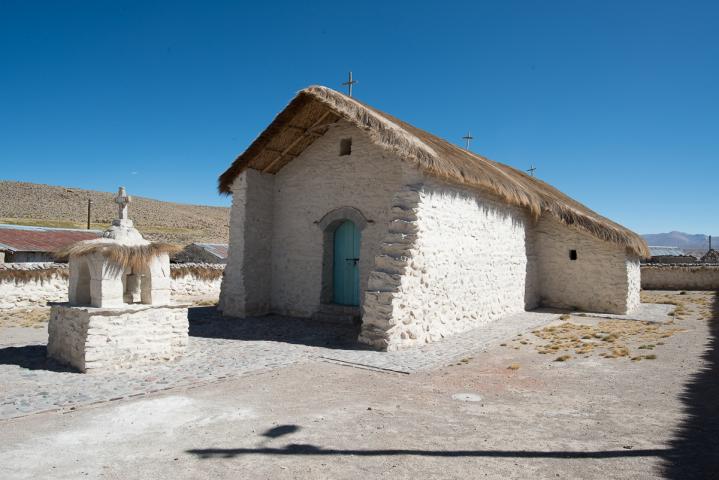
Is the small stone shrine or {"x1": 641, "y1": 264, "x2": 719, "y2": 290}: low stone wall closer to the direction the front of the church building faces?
the small stone shrine

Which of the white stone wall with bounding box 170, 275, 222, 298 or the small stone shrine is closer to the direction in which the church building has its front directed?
the small stone shrine

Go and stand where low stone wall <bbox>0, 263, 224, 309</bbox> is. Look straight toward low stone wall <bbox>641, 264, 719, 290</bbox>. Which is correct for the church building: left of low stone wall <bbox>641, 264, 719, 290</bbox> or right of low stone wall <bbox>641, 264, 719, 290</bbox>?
right

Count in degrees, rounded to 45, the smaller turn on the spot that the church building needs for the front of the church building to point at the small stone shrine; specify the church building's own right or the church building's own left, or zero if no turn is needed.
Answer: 0° — it already faces it

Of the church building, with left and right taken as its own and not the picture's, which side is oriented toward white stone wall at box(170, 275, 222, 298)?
right

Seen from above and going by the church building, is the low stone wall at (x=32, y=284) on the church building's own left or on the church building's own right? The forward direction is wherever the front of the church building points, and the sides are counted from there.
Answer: on the church building's own right

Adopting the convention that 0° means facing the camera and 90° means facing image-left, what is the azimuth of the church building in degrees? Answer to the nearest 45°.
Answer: approximately 45°

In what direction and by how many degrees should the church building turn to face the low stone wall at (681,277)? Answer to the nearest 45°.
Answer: approximately 180°
